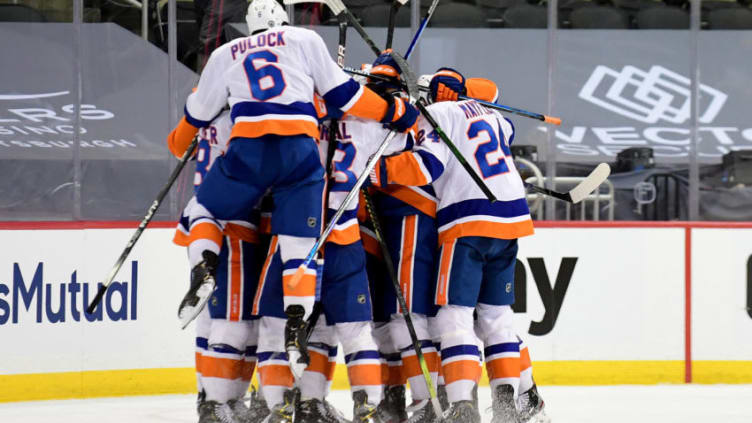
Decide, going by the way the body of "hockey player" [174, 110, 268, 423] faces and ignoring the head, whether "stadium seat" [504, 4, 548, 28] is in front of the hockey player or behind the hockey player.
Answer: in front

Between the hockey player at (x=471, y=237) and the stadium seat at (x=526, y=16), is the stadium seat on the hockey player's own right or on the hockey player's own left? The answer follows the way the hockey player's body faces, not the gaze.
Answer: on the hockey player's own right

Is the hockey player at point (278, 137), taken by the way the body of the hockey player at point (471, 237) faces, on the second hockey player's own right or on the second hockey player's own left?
on the second hockey player's own left

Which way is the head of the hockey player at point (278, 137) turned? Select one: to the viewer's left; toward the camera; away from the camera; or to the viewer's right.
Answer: away from the camera

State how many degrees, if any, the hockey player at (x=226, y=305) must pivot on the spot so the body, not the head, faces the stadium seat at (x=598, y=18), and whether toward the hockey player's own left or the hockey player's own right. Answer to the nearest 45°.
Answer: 0° — they already face it

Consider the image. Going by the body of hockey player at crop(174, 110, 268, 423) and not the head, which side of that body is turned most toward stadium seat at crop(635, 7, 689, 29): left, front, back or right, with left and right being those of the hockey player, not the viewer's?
front

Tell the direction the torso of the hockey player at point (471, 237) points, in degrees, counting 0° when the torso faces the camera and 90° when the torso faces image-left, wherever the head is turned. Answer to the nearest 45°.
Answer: approximately 135°

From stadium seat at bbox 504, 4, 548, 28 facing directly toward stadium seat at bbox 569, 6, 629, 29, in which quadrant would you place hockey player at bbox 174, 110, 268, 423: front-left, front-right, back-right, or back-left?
back-right

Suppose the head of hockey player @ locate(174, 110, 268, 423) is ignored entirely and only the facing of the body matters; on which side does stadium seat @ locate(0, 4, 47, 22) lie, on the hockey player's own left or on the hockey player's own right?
on the hockey player's own left

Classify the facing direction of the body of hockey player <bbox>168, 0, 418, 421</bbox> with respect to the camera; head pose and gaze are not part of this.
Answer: away from the camera

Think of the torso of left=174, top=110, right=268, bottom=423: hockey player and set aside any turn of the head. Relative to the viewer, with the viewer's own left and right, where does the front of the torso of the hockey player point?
facing away from the viewer and to the right of the viewer
